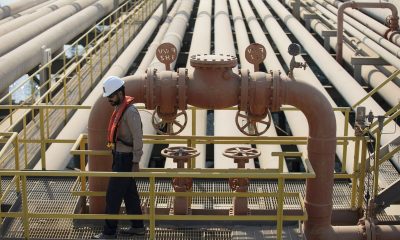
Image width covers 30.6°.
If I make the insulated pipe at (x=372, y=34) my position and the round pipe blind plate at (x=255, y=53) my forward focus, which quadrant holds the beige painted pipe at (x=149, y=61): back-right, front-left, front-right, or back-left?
front-right

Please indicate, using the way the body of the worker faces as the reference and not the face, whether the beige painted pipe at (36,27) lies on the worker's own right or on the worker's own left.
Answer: on the worker's own right

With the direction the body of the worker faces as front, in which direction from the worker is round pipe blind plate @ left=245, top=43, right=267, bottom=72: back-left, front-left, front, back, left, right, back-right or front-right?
back-right

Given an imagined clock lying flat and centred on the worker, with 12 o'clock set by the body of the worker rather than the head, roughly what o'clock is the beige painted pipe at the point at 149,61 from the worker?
The beige painted pipe is roughly at 3 o'clock from the worker.

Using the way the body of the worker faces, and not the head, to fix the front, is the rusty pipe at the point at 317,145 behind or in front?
behind

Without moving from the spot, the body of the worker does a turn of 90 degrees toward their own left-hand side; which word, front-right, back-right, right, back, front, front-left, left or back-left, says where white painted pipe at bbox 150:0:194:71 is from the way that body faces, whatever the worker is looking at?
back

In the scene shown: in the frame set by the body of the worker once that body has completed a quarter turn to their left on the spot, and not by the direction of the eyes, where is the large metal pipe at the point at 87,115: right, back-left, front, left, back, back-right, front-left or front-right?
back

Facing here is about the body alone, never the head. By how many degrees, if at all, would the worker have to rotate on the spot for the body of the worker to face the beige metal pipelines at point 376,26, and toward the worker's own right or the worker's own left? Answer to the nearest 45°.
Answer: approximately 135° to the worker's own right

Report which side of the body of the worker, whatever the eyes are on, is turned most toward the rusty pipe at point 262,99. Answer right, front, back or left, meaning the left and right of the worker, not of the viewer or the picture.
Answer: back

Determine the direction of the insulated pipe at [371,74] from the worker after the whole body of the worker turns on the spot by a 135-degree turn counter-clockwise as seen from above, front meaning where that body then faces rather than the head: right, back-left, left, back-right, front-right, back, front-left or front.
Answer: left

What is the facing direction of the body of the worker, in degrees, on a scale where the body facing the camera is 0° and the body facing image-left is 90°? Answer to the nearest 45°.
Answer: approximately 90°
